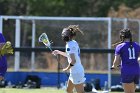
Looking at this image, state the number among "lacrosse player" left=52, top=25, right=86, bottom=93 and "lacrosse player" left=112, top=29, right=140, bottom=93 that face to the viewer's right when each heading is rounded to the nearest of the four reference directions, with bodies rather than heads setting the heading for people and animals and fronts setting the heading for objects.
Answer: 0

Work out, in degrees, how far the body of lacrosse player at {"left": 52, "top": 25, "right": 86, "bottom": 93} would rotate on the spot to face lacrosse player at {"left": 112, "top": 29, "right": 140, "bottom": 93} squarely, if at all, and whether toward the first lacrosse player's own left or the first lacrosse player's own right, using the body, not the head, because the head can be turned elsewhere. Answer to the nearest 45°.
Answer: approximately 180°

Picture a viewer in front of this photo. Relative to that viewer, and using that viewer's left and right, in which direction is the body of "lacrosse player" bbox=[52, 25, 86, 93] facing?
facing to the left of the viewer

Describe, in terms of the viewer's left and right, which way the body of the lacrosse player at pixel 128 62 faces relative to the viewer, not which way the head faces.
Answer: facing away from the viewer and to the left of the viewer
